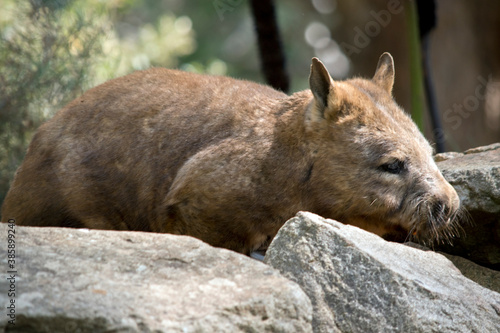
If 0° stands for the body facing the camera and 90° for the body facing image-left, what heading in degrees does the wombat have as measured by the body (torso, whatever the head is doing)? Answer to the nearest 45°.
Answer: approximately 270°

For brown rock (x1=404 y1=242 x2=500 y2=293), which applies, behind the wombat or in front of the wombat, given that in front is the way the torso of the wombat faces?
in front

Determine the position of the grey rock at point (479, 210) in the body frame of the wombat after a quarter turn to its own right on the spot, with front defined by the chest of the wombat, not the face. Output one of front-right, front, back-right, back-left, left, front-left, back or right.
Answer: left
